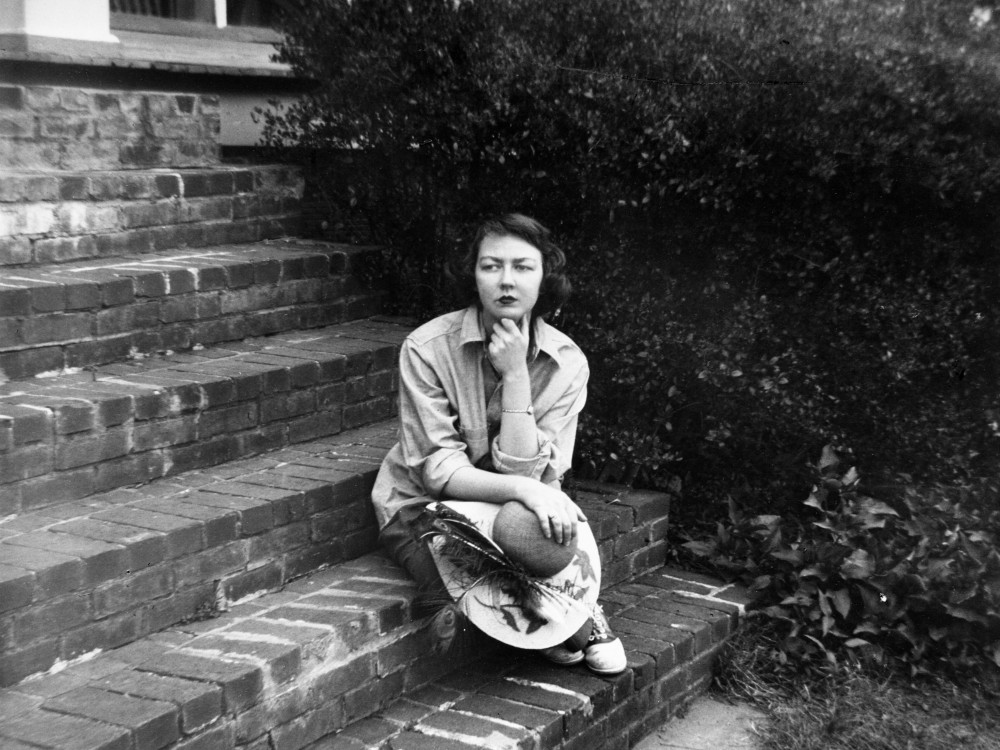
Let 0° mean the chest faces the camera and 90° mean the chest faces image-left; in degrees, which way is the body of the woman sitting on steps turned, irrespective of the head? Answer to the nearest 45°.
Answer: approximately 315°

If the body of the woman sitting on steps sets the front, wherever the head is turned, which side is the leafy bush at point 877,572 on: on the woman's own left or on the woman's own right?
on the woman's own left
